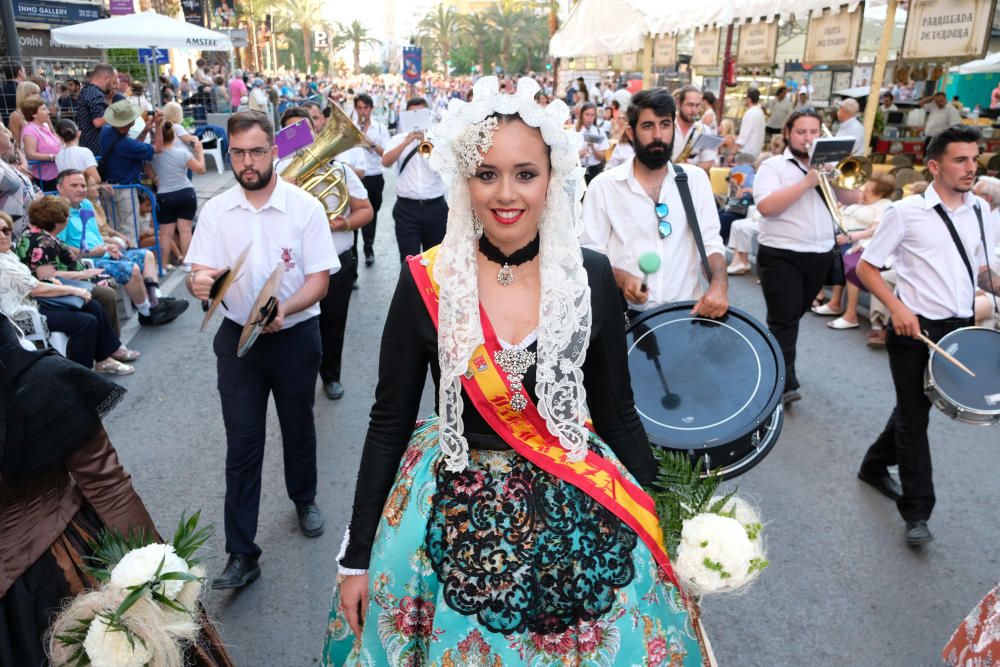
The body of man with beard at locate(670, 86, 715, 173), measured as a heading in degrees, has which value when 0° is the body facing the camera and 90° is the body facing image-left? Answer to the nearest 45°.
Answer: approximately 0°

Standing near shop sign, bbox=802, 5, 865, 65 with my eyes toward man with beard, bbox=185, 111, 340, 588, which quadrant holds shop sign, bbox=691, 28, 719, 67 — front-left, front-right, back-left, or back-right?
back-right

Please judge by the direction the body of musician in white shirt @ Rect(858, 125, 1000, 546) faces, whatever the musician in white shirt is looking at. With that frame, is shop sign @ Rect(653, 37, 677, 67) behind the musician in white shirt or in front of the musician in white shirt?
behind

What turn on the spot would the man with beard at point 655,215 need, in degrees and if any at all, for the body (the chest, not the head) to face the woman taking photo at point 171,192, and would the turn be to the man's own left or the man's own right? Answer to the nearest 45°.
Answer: approximately 135° to the man's own right

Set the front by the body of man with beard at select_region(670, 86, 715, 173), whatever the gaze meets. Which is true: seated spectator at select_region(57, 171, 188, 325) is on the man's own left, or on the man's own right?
on the man's own right

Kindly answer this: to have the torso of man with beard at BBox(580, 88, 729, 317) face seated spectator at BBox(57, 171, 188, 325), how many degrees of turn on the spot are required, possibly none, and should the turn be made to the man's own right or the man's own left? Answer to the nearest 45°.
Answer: approximately 135° to the man's own right

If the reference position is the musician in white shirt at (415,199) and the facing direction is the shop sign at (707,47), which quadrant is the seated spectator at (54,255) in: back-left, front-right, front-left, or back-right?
back-left

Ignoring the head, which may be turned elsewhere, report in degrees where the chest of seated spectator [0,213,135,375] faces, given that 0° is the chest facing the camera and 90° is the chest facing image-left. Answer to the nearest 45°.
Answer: approximately 270°

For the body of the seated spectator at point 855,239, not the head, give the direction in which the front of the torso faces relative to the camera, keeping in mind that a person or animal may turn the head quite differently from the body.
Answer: to the viewer's left

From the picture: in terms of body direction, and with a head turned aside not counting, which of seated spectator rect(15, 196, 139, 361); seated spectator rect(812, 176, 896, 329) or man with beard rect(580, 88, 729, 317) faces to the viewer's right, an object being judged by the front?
seated spectator rect(15, 196, 139, 361)

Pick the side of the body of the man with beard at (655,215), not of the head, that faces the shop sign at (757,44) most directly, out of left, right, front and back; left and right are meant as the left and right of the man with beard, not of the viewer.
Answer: back

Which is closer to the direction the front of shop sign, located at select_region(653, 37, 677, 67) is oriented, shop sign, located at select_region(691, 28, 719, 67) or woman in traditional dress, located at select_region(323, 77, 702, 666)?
the woman in traditional dress

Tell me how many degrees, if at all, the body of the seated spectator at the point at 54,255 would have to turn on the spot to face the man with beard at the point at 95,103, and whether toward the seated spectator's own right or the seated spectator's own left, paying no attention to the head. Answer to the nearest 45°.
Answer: approximately 90° to the seated spectator's own left
